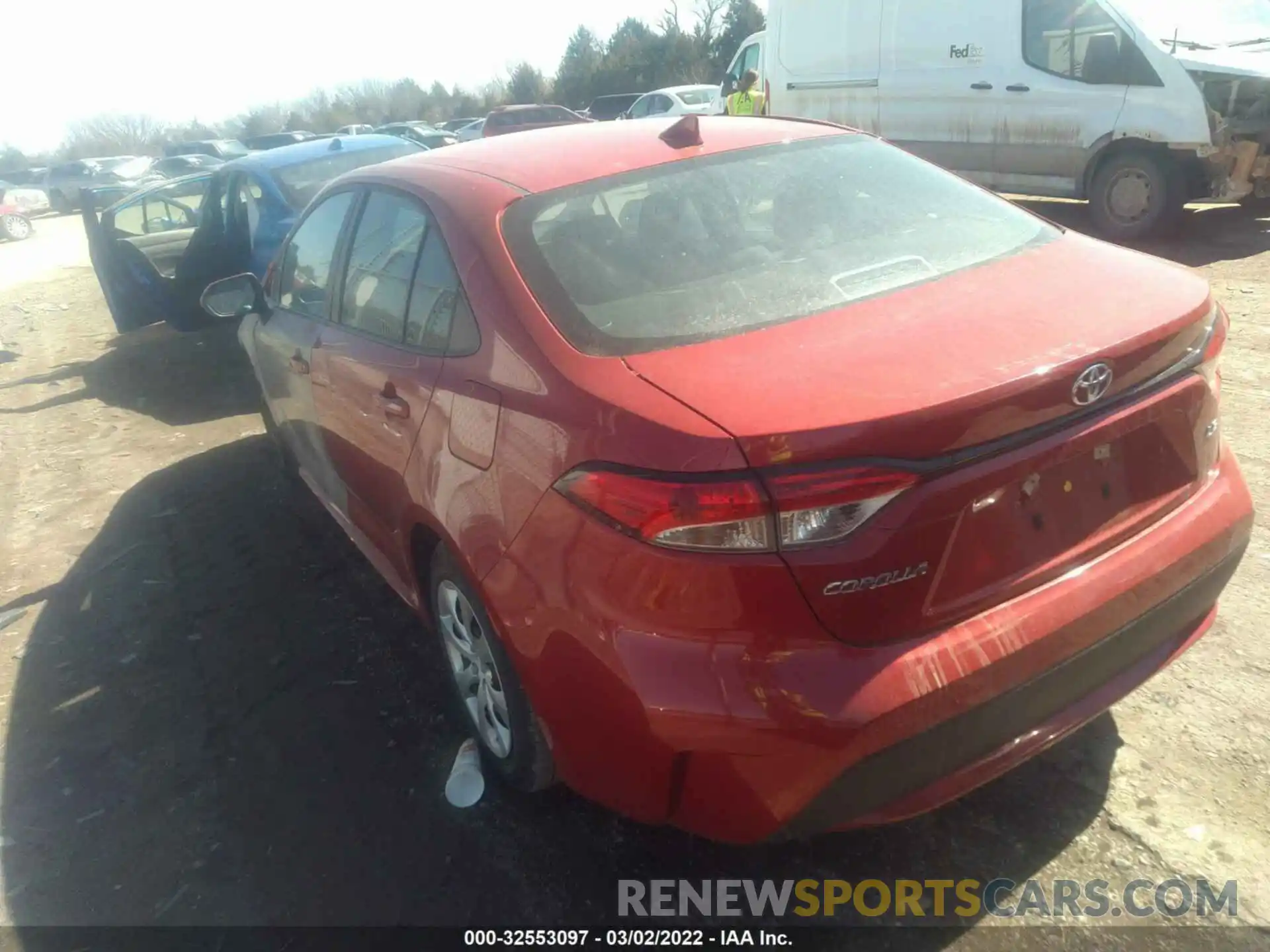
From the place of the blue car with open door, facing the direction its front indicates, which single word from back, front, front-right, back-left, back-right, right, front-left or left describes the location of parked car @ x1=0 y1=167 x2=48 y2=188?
front-right

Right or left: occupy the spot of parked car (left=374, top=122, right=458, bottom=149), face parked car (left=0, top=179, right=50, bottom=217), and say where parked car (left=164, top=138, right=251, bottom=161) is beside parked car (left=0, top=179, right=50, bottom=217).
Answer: right

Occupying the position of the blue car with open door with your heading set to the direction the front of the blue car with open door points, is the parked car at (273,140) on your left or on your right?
on your right

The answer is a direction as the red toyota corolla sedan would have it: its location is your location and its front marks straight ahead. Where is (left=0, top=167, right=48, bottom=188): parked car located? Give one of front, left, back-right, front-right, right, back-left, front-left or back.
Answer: front

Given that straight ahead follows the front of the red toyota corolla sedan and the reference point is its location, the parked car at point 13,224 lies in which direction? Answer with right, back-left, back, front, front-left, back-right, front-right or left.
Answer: front

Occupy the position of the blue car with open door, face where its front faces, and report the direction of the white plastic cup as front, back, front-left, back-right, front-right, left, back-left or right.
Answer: back-left

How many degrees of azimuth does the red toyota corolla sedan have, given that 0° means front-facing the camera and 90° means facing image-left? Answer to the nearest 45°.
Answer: approximately 135°

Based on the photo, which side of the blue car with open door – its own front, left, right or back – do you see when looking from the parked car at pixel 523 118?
right

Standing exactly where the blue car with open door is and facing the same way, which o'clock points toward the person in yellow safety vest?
The person in yellow safety vest is roughly at 4 o'clock from the blue car with open door.

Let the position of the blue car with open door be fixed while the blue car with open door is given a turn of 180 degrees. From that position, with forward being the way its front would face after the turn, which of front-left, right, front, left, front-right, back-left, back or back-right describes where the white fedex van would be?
front-left

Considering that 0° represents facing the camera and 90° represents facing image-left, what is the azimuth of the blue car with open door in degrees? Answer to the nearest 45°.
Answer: approximately 135°

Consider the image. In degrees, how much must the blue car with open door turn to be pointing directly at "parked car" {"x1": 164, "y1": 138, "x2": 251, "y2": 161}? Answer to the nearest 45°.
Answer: approximately 45° to its right

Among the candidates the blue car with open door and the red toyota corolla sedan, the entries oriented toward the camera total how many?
0

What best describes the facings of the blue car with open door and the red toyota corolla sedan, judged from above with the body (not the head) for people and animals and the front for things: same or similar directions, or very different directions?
same or similar directions

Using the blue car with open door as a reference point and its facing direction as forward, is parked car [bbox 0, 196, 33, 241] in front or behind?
in front

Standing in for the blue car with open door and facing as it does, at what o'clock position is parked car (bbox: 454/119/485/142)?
The parked car is roughly at 2 o'clock from the blue car with open door.

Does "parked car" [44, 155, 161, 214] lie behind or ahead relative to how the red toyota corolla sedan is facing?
ahead
